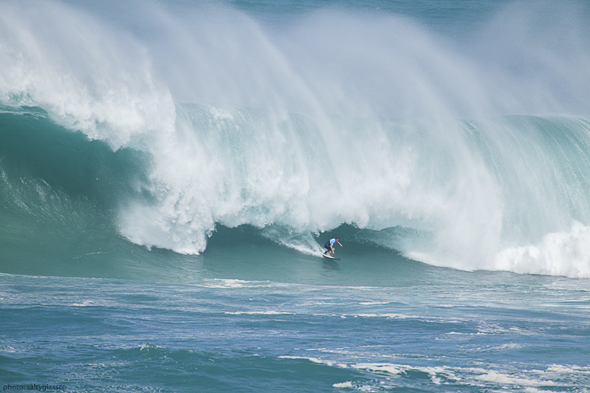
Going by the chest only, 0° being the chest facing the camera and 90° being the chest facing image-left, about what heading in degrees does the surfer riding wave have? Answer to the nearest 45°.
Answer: approximately 315°
